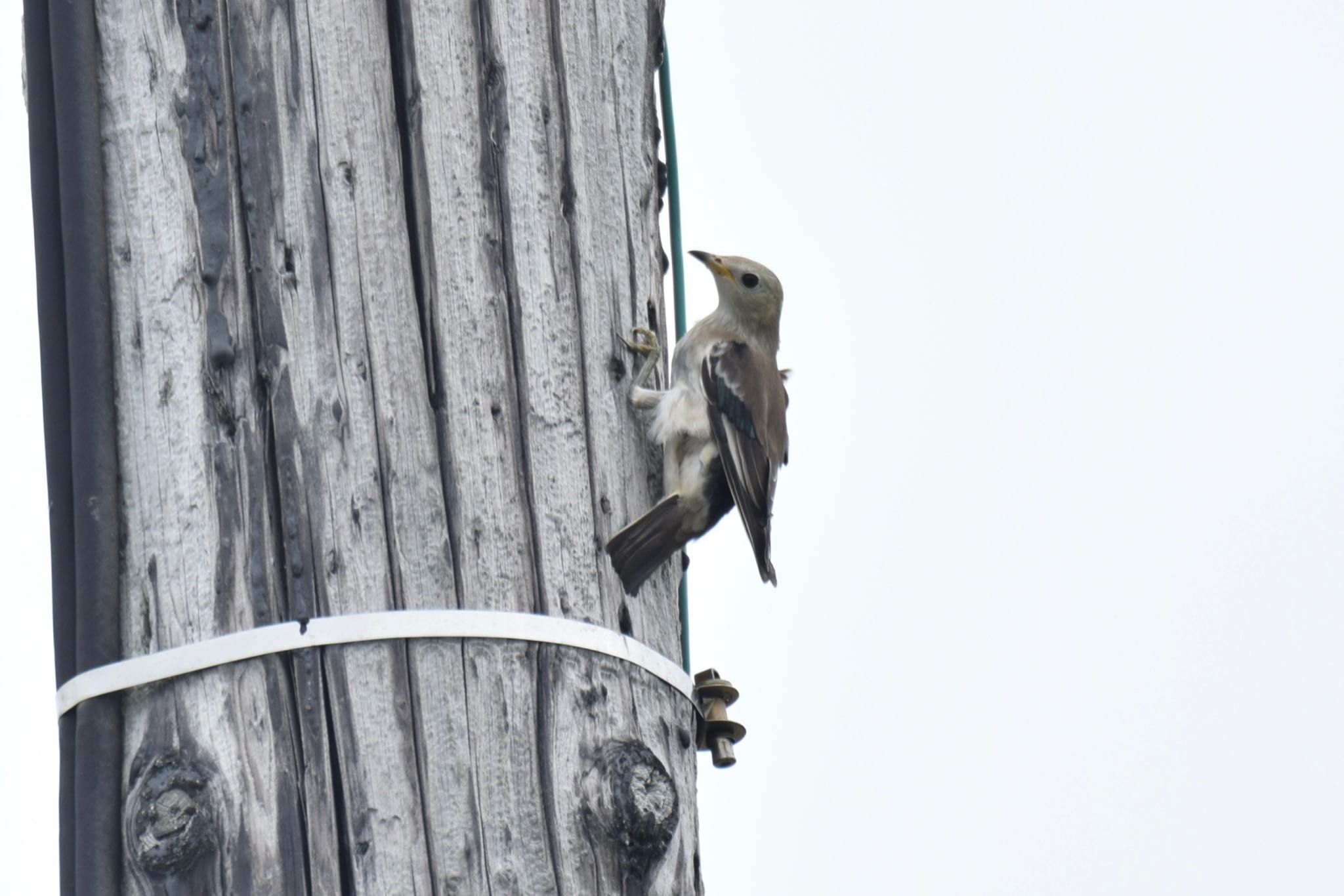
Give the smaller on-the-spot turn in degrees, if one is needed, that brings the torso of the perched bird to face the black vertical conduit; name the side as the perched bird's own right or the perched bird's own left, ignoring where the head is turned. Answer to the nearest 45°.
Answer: approximately 45° to the perched bird's own left

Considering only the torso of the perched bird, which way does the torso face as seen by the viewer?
to the viewer's left

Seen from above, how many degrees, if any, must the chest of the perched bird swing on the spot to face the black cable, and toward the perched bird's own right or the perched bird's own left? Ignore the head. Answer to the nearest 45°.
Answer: approximately 45° to the perched bird's own left
